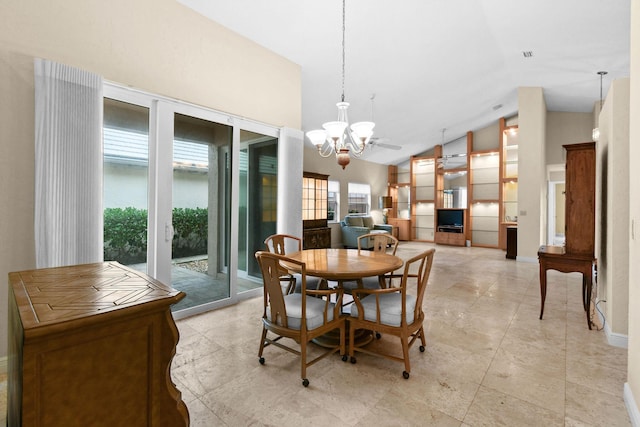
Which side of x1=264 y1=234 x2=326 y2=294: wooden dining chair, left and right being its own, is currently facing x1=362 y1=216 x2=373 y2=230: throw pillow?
left

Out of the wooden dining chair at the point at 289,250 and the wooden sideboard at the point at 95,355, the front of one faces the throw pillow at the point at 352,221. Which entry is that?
the wooden sideboard

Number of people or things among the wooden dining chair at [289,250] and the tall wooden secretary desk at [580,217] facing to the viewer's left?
1

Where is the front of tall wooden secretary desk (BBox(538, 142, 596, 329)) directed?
to the viewer's left

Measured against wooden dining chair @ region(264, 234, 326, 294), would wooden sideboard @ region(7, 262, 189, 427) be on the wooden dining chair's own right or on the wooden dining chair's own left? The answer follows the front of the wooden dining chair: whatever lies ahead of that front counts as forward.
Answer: on the wooden dining chair's own right

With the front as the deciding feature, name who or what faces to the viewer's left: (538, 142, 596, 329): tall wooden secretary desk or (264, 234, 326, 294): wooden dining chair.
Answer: the tall wooden secretary desk

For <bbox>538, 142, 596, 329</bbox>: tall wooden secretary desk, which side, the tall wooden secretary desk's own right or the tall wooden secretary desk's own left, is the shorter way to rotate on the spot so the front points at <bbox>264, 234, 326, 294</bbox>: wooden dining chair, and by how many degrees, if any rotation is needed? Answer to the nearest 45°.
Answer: approximately 45° to the tall wooden secretary desk's own left

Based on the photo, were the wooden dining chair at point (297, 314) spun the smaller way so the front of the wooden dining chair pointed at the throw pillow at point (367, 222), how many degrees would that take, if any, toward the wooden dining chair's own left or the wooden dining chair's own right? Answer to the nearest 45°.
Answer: approximately 45° to the wooden dining chair's own left
